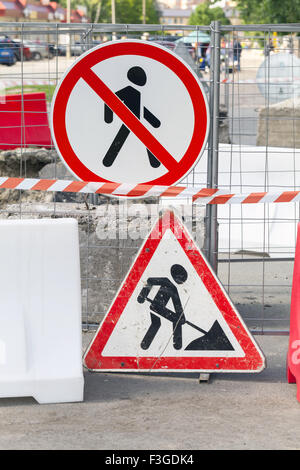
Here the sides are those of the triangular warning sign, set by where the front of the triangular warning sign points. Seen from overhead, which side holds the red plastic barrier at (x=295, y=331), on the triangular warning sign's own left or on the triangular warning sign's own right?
on the triangular warning sign's own left

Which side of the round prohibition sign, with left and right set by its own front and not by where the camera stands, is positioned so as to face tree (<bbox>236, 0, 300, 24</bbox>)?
back

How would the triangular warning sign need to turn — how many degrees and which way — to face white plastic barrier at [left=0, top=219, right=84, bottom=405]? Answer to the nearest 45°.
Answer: approximately 90° to its right

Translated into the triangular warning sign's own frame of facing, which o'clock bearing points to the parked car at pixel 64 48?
The parked car is roughly at 5 o'clock from the triangular warning sign.

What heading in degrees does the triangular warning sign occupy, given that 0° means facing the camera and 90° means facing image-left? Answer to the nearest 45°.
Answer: approximately 0°

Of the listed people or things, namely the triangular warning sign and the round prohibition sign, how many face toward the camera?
2

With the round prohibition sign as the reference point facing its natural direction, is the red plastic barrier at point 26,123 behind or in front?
behind

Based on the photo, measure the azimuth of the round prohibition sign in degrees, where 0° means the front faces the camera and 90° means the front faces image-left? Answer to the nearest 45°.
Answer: approximately 0°

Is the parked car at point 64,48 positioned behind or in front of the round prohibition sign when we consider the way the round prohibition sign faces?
behind
